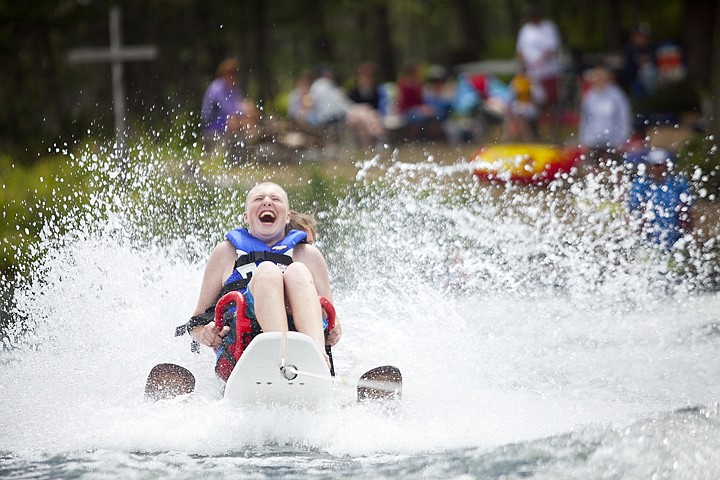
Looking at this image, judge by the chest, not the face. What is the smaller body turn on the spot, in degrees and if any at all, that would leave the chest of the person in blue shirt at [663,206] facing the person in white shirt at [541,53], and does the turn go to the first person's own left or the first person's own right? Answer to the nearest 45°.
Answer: approximately 180°

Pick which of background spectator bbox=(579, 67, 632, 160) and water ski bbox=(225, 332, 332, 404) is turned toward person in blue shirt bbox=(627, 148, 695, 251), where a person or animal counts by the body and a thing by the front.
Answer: the background spectator

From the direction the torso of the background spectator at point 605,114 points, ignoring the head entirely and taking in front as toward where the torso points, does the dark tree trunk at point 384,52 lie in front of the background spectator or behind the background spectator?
behind

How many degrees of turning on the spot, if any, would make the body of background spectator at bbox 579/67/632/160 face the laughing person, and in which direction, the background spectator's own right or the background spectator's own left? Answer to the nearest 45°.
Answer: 0° — they already face them

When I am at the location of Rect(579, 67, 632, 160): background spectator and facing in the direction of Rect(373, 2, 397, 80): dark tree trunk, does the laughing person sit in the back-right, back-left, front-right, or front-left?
back-left

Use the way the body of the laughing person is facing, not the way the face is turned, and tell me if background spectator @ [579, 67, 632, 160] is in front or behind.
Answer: behind
